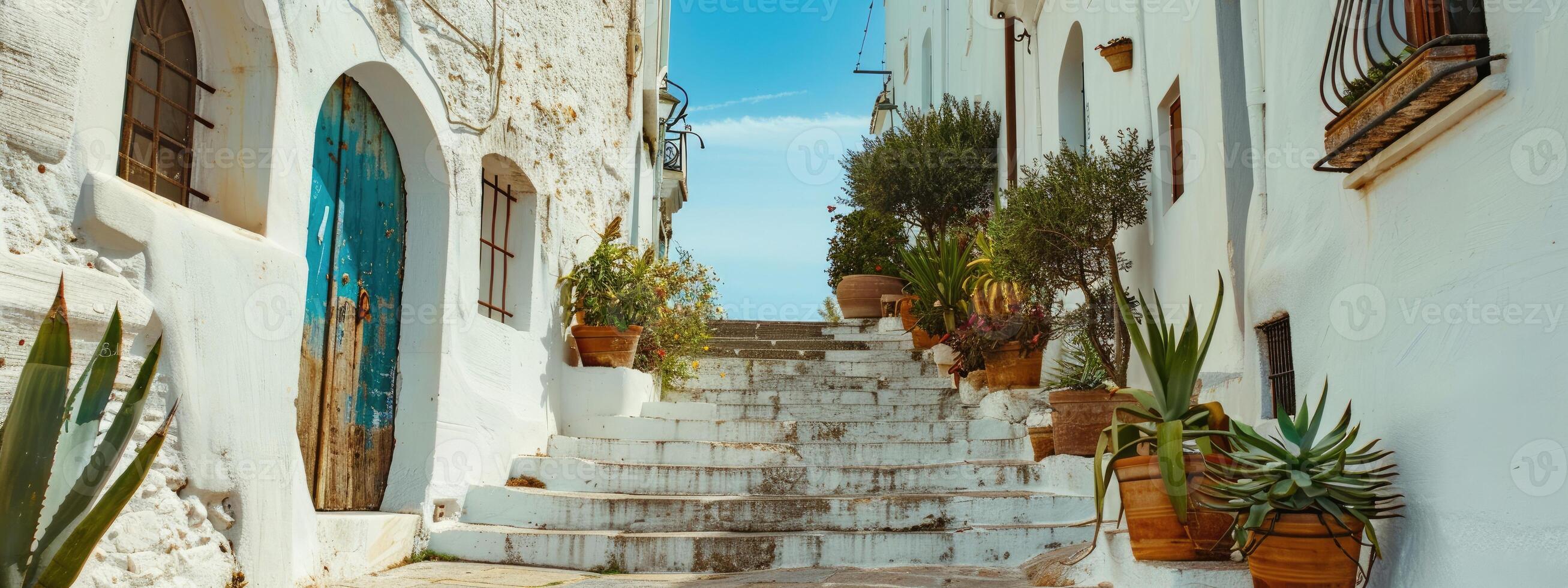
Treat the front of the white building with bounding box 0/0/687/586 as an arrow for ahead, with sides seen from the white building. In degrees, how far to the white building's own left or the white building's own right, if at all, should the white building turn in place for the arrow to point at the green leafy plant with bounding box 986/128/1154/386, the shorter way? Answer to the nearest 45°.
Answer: approximately 45° to the white building's own left

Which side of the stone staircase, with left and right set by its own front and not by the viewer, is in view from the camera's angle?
front

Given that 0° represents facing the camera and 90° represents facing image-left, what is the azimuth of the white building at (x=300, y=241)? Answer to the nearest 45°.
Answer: approximately 315°

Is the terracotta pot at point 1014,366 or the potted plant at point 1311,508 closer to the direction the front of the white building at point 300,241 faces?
the potted plant

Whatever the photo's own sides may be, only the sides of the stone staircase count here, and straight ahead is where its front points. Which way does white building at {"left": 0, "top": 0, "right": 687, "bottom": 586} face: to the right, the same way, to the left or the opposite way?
to the left

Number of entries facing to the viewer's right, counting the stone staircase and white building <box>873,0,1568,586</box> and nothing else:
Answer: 0

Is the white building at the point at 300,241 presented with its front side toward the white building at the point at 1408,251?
yes

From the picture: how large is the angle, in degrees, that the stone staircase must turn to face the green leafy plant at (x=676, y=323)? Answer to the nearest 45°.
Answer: approximately 180°

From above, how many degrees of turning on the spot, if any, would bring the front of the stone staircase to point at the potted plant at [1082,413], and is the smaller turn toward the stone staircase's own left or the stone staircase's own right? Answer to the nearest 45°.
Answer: approximately 90° to the stone staircase's own left

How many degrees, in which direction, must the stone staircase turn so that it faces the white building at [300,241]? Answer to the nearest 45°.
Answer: approximately 45° to its right

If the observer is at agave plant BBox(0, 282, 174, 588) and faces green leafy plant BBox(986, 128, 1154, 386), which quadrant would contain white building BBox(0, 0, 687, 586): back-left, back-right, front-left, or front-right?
front-left

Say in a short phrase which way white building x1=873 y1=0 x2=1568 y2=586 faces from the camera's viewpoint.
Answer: facing the viewer and to the left of the viewer

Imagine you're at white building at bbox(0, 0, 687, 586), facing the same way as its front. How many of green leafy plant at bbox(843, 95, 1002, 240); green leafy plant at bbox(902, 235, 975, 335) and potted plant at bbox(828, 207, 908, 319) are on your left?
3

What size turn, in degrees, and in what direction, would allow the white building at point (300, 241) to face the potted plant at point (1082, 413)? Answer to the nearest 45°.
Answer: approximately 45° to its left
